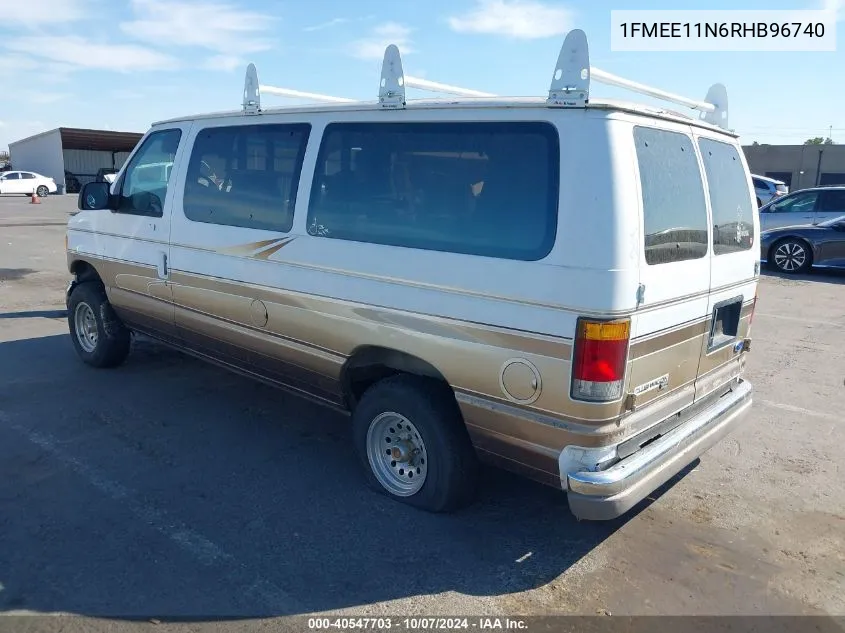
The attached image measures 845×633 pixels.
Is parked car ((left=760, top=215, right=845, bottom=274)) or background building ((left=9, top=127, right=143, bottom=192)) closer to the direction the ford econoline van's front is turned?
the background building

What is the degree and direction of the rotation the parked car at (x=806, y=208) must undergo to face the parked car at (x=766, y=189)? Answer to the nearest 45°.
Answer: approximately 90° to its right

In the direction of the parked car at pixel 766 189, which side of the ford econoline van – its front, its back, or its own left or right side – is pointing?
right

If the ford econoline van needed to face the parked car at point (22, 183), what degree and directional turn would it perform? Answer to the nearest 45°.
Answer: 0° — it already faces it

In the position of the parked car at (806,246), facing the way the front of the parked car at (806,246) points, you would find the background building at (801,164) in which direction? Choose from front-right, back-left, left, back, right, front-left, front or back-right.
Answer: right

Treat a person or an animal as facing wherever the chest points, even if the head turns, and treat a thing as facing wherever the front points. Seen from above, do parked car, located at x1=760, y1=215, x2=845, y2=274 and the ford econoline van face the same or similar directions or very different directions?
same or similar directions

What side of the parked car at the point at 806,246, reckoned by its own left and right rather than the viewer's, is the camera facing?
left

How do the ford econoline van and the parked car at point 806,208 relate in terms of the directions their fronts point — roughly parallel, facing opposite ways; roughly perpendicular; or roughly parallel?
roughly parallel

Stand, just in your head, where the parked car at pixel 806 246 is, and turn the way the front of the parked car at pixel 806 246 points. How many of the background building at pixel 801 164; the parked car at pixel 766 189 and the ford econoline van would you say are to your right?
2

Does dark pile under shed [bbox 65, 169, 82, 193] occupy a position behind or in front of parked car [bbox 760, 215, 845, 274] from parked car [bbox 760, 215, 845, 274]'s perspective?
in front

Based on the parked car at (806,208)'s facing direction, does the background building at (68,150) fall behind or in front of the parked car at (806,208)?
in front

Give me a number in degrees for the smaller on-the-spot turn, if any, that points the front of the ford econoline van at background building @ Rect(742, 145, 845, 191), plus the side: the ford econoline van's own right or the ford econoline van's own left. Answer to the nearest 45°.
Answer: approximately 90° to the ford econoline van's own right

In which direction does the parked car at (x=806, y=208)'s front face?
to the viewer's left
